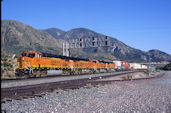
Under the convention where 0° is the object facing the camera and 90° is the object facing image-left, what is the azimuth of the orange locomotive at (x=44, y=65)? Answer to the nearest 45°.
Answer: approximately 45°
